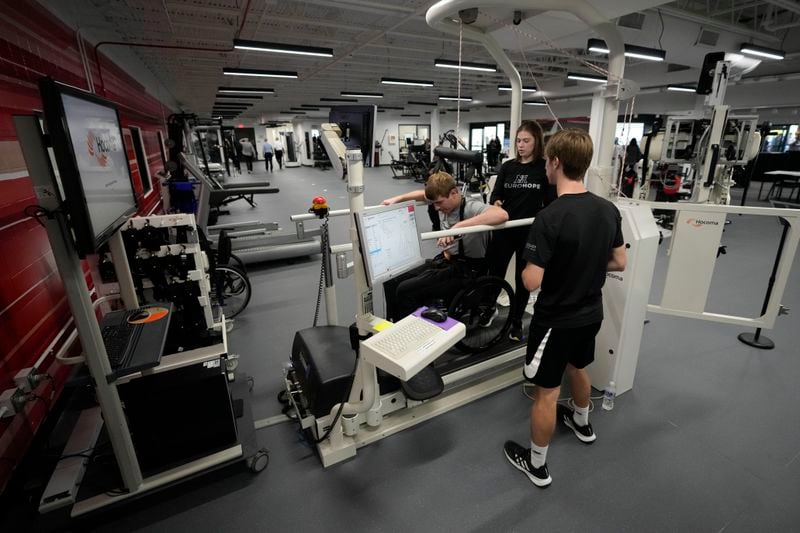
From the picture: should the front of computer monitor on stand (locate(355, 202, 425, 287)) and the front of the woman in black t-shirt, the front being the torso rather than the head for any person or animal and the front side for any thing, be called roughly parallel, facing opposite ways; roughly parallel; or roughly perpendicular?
roughly perpendicular

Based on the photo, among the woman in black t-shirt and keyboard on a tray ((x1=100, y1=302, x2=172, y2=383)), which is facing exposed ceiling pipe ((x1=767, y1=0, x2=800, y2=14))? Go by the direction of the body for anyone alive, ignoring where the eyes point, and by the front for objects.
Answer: the keyboard on a tray

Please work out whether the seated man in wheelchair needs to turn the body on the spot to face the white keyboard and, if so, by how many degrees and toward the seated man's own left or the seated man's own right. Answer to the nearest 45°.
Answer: approximately 45° to the seated man's own left

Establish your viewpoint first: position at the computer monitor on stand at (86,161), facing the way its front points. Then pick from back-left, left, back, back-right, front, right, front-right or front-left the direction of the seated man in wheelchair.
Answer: front-left

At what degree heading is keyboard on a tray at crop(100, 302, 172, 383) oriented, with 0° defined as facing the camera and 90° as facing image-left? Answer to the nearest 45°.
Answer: approximately 270°

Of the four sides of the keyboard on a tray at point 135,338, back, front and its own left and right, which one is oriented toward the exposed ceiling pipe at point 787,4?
front

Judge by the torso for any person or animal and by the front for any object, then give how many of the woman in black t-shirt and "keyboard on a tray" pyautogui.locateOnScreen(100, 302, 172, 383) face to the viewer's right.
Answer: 1

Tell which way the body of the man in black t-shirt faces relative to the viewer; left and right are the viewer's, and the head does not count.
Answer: facing away from the viewer and to the left of the viewer

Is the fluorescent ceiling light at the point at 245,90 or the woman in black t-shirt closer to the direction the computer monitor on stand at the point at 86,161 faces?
the woman in black t-shirt

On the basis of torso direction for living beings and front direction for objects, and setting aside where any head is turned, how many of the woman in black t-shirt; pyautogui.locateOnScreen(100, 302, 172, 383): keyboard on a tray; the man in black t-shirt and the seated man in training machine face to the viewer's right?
1

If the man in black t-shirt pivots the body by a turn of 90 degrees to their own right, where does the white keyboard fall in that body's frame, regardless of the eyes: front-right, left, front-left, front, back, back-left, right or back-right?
back

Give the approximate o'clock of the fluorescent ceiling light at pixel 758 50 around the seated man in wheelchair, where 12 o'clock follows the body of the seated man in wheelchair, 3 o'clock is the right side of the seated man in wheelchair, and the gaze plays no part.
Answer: The fluorescent ceiling light is roughly at 6 o'clock from the seated man in wheelchair.

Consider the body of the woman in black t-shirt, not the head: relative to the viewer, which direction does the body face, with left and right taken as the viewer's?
facing the viewer and to the left of the viewer

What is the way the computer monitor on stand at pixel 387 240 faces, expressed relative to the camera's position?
facing the viewer and to the right of the viewer

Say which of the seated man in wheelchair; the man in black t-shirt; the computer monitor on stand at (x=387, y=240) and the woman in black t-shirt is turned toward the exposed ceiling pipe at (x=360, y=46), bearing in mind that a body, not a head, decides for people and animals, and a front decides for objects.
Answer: the man in black t-shirt
